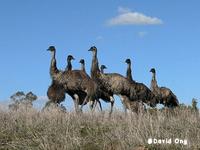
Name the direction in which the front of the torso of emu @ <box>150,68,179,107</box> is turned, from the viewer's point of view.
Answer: to the viewer's left

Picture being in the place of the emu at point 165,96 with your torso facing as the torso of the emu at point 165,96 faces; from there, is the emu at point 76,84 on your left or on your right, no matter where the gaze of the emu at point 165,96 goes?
on your left

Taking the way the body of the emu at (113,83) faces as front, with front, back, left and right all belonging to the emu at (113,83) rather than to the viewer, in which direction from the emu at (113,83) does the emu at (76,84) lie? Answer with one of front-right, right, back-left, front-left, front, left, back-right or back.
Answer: front-left

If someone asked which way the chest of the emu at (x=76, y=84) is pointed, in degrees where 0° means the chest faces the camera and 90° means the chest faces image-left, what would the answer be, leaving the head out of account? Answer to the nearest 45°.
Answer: approximately 90°

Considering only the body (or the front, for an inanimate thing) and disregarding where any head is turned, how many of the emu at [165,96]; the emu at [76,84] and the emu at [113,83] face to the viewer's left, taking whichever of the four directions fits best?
3

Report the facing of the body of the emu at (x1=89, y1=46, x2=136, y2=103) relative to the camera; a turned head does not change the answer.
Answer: to the viewer's left
